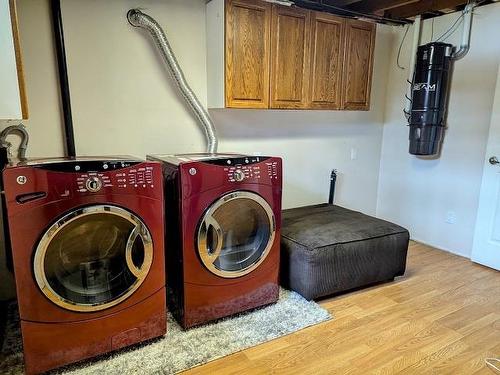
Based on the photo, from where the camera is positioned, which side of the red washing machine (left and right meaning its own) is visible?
front

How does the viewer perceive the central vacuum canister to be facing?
facing the viewer and to the left of the viewer

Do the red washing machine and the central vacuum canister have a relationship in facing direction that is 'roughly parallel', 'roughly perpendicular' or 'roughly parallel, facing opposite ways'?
roughly perpendicular

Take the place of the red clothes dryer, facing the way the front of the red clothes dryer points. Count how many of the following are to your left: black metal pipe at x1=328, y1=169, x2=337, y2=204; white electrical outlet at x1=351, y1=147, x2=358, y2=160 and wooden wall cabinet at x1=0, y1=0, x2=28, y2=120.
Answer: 2

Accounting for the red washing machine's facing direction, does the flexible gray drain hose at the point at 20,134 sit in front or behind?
behind

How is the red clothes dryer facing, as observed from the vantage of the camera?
facing the viewer and to the right of the viewer

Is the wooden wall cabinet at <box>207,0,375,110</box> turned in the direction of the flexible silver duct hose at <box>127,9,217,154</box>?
no

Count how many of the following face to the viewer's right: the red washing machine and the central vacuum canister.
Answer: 0

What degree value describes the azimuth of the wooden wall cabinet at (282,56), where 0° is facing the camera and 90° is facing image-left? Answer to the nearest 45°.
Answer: approximately 315°

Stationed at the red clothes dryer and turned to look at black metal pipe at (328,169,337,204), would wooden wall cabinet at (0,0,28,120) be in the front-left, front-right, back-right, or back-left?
back-left

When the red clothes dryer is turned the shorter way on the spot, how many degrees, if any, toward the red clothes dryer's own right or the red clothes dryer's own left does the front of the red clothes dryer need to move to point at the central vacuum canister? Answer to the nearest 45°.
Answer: approximately 90° to the red clothes dryer's own left

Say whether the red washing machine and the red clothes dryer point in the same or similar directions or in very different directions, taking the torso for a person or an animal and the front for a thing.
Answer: same or similar directions
